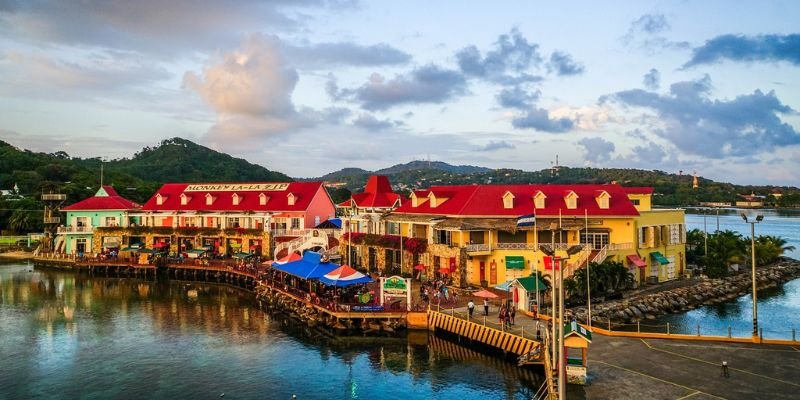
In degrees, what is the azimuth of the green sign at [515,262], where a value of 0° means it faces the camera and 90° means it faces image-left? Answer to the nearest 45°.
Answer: approximately 0°

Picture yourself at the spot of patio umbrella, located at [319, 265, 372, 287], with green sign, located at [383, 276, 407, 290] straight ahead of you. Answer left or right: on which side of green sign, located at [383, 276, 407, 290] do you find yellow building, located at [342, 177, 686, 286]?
left

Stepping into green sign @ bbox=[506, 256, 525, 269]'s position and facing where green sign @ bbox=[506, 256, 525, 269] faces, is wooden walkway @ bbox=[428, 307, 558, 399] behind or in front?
in front

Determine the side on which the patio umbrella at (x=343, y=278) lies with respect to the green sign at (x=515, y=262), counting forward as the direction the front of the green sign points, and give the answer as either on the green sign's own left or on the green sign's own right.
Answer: on the green sign's own right

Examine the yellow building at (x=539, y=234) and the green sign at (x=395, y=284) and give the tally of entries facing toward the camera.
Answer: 2

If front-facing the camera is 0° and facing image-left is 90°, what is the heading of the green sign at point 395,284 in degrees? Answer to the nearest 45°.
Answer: approximately 0°

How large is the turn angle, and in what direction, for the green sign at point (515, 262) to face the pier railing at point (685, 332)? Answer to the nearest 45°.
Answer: approximately 45° to its left

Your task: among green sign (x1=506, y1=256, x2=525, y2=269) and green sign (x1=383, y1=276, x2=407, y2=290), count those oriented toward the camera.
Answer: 2

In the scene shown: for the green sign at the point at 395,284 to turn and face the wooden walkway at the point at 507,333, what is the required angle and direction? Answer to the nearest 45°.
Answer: approximately 45° to its left
